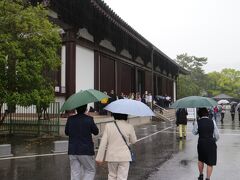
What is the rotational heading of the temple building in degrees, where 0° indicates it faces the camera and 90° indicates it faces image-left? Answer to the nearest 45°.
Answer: approximately 315°

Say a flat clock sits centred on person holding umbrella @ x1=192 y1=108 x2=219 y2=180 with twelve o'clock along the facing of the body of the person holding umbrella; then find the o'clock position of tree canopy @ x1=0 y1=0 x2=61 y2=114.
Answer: The tree canopy is roughly at 10 o'clock from the person holding umbrella.

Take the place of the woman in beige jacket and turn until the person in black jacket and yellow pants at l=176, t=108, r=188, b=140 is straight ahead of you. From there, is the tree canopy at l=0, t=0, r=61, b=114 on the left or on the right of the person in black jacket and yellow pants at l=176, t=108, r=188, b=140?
left

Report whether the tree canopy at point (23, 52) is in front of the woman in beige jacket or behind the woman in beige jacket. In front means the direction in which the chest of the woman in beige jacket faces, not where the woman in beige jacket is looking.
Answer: in front

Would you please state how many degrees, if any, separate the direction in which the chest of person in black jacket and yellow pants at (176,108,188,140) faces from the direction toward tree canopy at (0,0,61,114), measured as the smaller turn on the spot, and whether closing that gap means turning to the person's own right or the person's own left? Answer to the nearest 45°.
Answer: approximately 135° to the person's own left

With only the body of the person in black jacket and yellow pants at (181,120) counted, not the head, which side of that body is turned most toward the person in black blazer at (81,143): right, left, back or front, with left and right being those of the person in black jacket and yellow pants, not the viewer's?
back

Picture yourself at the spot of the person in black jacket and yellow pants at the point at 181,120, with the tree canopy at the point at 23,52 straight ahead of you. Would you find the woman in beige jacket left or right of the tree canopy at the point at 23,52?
left

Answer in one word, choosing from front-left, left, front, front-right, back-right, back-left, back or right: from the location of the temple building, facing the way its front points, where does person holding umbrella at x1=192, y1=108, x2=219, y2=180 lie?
front-right

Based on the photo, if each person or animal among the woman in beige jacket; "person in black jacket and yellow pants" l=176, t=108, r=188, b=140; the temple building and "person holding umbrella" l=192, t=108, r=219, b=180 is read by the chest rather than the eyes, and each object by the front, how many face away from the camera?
3

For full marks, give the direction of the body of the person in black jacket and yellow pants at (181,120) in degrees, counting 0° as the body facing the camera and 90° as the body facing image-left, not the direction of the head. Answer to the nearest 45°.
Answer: approximately 180°

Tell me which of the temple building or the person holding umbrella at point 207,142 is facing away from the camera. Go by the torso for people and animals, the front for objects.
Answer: the person holding umbrella

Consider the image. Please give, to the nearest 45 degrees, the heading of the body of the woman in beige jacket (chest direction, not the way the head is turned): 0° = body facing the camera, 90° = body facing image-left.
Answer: approximately 180°

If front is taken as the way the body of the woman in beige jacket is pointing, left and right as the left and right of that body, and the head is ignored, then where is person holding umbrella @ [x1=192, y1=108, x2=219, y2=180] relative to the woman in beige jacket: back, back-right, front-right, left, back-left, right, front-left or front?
front-right

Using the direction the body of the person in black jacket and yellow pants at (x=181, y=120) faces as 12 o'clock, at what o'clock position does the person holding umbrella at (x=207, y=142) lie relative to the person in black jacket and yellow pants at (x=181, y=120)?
the person holding umbrella at (x=207, y=142) is roughly at 6 o'clock from the person in black jacket and yellow pants at (x=181, y=120).
